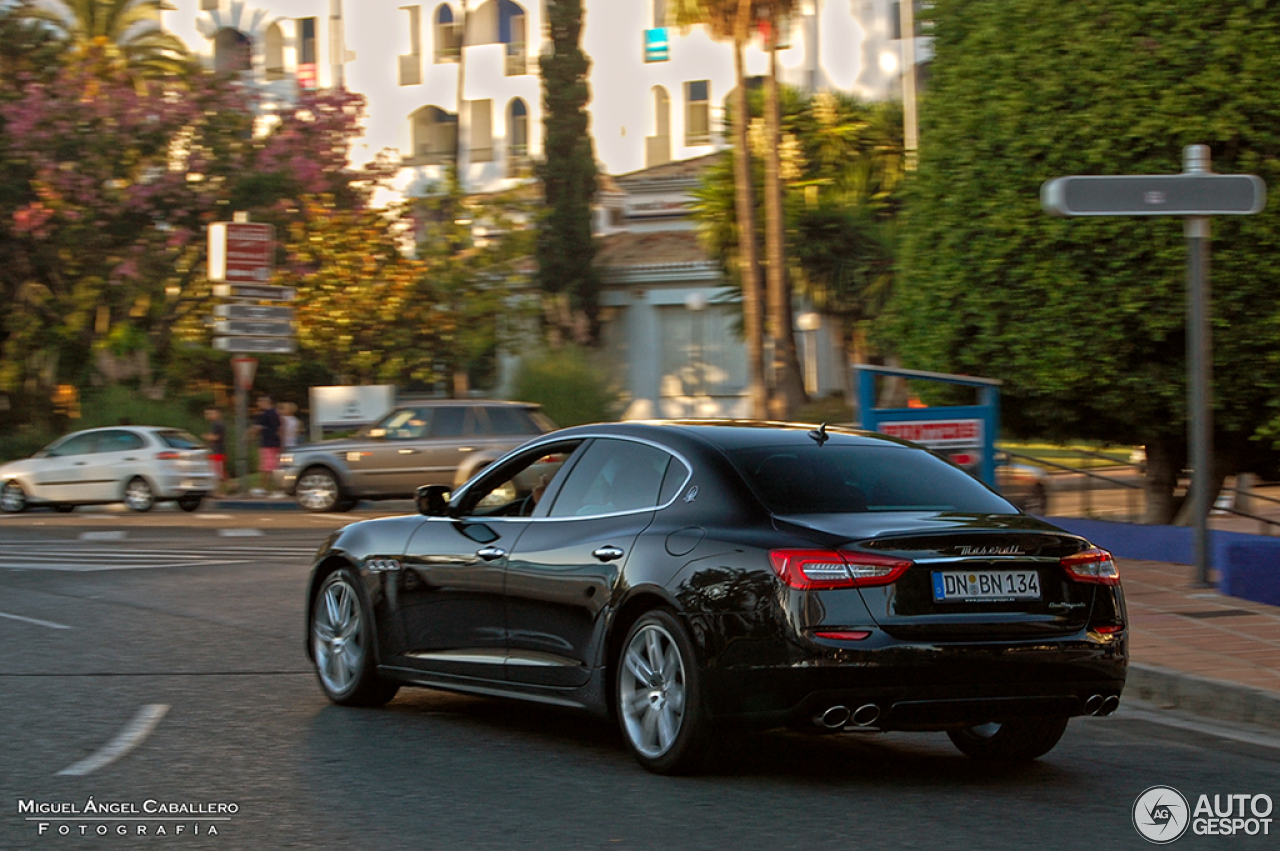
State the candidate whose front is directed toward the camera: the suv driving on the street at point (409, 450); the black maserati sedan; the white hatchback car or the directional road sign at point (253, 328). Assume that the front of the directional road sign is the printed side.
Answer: the directional road sign

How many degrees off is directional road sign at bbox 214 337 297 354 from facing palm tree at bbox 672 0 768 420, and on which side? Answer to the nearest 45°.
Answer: approximately 90° to its left

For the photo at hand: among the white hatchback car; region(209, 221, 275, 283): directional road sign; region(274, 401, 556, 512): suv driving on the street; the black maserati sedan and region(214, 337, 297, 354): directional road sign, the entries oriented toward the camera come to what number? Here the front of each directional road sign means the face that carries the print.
2

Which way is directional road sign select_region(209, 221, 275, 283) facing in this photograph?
toward the camera

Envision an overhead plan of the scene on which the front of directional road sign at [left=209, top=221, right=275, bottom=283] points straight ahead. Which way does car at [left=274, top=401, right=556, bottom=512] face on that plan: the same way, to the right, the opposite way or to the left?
to the right

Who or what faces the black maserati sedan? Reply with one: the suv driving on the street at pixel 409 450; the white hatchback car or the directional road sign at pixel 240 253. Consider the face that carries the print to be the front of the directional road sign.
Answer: the directional road sign

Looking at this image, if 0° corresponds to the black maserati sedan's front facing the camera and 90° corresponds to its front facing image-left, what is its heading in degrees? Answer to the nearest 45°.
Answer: approximately 135°

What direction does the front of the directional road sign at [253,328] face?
toward the camera

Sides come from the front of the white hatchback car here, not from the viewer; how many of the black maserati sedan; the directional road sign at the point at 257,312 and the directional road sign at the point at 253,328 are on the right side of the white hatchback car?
2

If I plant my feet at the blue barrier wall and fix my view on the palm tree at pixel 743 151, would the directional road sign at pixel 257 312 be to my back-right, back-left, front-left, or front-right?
front-left

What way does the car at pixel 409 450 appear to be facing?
to the viewer's left

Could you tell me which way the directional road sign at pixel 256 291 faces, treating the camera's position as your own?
facing the viewer

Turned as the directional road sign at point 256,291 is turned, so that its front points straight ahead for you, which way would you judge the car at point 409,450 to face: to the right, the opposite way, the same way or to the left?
to the right

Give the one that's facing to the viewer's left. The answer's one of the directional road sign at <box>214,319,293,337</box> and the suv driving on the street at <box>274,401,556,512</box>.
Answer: the suv driving on the street

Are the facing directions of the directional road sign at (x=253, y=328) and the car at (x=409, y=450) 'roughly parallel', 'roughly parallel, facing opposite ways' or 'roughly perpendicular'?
roughly perpendicular

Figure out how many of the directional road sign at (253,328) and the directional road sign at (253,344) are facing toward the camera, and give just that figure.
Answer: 2

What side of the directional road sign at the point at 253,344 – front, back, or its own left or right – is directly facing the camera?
front
